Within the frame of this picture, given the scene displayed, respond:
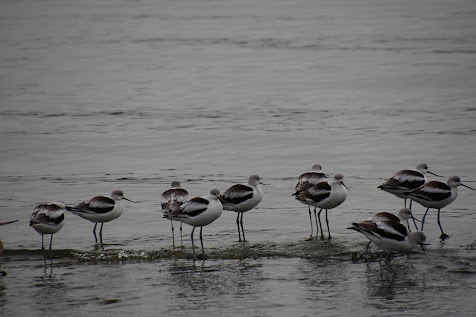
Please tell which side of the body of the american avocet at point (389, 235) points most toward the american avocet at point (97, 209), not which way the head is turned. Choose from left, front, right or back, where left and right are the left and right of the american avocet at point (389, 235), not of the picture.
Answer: back

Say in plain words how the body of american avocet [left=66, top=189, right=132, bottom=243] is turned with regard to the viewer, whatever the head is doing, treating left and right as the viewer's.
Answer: facing to the right of the viewer

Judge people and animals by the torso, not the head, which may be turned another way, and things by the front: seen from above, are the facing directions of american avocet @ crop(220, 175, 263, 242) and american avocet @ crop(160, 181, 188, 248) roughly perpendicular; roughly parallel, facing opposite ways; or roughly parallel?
roughly perpendicular

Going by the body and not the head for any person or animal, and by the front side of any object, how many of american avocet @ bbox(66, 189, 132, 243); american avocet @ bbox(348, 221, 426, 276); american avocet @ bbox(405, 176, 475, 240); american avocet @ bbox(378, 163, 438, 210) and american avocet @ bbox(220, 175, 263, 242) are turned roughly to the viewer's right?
5

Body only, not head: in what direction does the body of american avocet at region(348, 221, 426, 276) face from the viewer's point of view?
to the viewer's right

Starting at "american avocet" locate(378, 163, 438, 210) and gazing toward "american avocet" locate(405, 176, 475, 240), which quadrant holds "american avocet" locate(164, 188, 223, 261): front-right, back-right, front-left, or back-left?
back-right

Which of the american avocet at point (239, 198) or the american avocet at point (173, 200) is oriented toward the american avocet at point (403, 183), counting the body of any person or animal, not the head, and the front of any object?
the american avocet at point (239, 198)

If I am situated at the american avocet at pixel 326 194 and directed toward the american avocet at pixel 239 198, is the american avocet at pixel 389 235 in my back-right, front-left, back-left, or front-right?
back-left

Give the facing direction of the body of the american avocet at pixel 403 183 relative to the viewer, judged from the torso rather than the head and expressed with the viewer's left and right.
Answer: facing to the right of the viewer

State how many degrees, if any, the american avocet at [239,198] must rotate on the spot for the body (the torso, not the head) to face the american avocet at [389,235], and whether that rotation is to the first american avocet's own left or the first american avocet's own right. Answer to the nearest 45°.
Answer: approximately 45° to the first american avocet's own right

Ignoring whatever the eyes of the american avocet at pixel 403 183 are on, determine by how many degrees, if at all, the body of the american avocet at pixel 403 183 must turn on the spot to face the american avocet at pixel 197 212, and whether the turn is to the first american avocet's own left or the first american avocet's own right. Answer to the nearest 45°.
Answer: approximately 135° to the first american avocet's own right

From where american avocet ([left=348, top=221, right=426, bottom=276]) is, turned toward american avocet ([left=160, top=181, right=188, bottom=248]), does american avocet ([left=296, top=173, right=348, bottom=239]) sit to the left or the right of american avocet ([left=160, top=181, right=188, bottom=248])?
right

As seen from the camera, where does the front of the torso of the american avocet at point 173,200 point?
away from the camera

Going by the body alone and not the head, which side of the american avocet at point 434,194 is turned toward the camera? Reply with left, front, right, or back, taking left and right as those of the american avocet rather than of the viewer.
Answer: right

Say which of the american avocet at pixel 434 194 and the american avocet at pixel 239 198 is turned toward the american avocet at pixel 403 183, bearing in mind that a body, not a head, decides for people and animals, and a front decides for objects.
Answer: the american avocet at pixel 239 198
